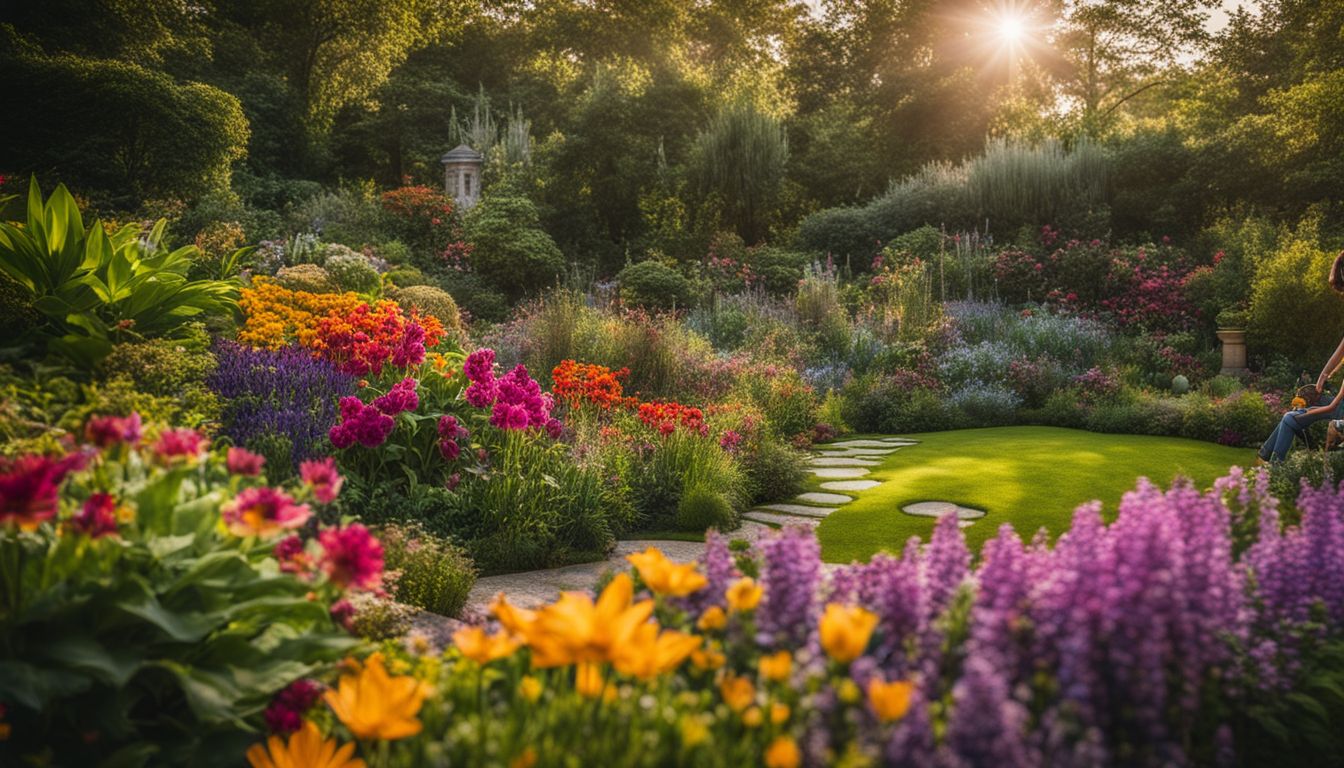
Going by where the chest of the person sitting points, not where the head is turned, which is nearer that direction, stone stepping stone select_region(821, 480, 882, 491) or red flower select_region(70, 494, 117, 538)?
the stone stepping stone

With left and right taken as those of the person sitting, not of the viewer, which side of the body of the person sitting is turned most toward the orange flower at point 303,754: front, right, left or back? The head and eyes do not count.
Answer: left

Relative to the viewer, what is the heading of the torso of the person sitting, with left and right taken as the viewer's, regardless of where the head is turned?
facing to the left of the viewer

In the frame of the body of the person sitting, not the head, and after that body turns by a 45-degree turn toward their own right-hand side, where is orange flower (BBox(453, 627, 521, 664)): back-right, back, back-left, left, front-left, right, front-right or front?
back-left

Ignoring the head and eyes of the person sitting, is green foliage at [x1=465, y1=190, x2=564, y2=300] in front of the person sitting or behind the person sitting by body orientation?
in front

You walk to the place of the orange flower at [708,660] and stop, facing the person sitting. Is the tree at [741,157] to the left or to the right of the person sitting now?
left

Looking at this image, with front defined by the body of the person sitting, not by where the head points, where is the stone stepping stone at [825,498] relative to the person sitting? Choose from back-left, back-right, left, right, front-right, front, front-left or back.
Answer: front-left

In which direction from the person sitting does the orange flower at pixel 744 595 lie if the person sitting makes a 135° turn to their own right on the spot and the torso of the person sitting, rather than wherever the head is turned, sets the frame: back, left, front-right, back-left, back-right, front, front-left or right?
back-right

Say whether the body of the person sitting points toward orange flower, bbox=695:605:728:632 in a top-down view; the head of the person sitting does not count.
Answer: no

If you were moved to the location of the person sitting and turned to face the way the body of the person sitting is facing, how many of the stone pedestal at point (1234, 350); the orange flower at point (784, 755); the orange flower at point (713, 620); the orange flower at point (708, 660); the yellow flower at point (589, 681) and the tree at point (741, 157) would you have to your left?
4

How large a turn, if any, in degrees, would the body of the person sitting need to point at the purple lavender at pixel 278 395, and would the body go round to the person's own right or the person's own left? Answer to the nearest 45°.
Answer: approximately 45° to the person's own left

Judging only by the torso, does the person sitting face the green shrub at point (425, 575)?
no

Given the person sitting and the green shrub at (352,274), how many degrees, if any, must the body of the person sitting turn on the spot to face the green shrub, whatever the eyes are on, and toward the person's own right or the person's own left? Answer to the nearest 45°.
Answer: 0° — they already face it

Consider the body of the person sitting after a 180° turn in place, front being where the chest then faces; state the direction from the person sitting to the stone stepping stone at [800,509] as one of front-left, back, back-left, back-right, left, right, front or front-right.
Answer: back-right

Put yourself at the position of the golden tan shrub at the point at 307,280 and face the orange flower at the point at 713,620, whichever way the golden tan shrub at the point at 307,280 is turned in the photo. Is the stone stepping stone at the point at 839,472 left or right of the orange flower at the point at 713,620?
left

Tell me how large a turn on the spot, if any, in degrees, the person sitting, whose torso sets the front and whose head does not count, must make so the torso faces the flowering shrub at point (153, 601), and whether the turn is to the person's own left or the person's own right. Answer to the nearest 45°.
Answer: approximately 90° to the person's own left
